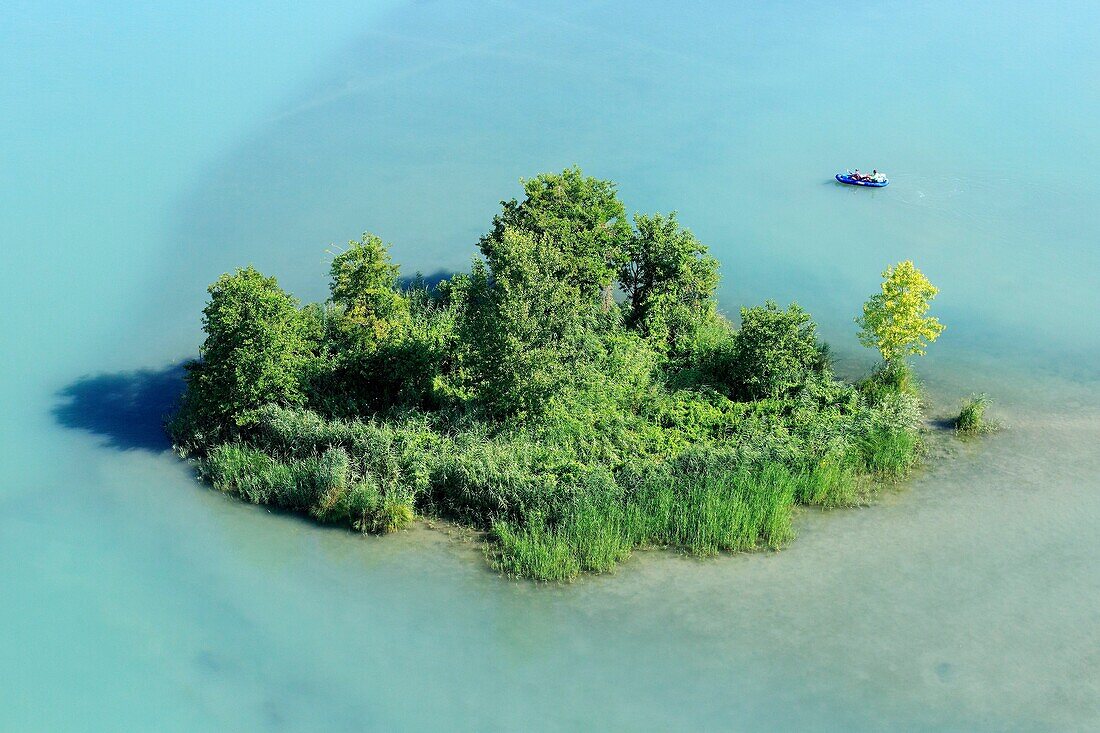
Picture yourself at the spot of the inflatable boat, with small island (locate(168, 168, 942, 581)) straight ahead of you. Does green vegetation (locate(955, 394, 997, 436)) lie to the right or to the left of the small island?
left

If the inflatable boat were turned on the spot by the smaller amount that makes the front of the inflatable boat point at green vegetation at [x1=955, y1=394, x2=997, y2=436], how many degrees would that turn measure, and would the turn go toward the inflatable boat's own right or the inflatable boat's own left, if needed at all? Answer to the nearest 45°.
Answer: approximately 90° to the inflatable boat's own left

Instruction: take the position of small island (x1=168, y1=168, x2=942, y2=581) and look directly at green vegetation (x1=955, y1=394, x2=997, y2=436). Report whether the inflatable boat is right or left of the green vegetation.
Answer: left

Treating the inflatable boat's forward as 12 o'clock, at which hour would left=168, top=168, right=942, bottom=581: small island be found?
The small island is roughly at 10 o'clock from the inflatable boat.

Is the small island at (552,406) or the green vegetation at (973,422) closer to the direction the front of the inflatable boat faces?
the small island

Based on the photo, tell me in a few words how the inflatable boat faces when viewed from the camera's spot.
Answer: facing to the left of the viewer
